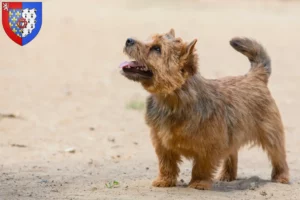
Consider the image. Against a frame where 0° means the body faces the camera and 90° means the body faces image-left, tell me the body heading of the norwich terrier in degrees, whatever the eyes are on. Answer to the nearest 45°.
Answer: approximately 45°
